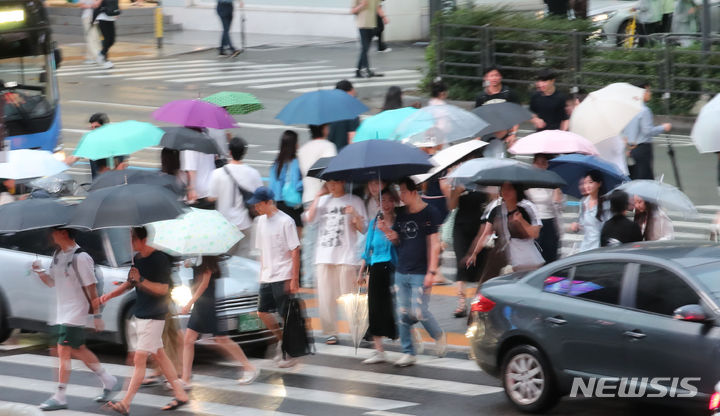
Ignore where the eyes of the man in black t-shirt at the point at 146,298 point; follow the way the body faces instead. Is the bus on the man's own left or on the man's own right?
on the man's own right

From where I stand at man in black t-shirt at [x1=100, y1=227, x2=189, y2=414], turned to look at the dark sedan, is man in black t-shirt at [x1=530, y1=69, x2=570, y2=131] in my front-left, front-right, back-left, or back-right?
front-left

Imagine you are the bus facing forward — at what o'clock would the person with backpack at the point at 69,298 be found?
The person with backpack is roughly at 12 o'clock from the bus.

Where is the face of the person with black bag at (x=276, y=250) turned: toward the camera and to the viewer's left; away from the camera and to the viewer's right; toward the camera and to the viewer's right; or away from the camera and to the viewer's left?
toward the camera and to the viewer's left

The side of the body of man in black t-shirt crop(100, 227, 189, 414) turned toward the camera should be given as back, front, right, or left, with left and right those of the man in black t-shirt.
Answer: left

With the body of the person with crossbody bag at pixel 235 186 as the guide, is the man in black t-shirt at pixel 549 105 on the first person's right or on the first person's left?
on the first person's right

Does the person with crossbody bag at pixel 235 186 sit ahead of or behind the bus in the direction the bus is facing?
ahead

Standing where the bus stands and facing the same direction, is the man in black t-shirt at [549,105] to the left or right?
on its left

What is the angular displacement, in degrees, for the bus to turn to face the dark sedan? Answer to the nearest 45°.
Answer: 0° — it already faces it

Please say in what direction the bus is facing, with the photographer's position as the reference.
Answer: facing the viewer

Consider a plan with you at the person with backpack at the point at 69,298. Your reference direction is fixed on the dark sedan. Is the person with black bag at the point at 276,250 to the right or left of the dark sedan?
left

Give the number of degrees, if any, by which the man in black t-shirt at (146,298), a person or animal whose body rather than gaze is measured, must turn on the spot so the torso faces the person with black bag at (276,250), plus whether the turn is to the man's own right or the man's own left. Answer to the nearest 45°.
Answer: approximately 135° to the man's own right

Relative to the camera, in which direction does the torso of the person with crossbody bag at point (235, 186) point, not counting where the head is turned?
away from the camera

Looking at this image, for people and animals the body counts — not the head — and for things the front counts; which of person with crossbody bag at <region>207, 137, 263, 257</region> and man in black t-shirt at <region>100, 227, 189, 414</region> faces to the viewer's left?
the man in black t-shirt

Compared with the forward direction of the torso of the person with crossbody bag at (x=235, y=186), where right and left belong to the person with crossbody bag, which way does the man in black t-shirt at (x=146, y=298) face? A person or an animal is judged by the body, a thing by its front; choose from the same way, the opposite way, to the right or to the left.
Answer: to the left

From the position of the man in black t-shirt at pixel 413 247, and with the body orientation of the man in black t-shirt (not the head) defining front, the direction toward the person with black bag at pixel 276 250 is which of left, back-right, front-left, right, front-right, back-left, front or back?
front-right

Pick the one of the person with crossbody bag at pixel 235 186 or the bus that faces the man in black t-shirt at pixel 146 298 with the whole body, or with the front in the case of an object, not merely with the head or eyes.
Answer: the bus
